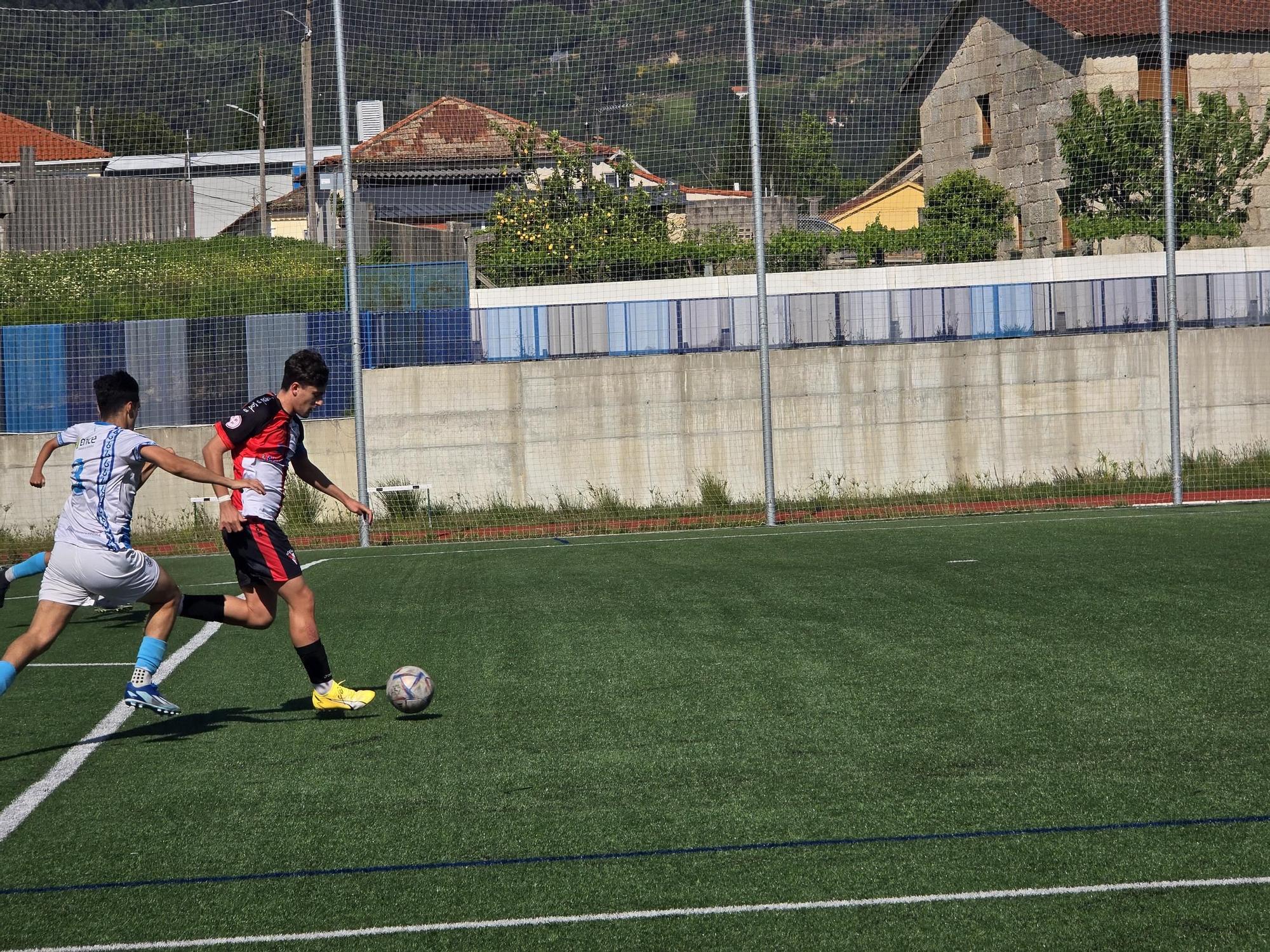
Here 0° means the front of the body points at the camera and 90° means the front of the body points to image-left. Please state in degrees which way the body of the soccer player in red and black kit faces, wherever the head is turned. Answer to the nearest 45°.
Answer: approximately 270°

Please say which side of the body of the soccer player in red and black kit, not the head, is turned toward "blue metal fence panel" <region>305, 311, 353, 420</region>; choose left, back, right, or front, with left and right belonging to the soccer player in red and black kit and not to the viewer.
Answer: left

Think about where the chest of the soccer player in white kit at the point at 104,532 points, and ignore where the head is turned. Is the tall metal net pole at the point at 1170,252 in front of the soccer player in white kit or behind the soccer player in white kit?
in front

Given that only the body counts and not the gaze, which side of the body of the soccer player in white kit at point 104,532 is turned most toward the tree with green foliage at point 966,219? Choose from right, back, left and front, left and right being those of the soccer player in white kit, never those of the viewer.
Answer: front

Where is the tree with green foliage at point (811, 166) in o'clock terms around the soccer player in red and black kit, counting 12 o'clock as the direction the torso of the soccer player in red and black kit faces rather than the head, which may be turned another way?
The tree with green foliage is roughly at 10 o'clock from the soccer player in red and black kit.

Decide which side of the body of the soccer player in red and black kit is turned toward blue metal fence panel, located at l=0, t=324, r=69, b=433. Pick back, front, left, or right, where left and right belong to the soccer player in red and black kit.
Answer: left

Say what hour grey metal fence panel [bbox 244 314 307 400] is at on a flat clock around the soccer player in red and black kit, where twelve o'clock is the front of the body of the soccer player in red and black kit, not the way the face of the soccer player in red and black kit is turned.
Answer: The grey metal fence panel is roughly at 9 o'clock from the soccer player in red and black kit.

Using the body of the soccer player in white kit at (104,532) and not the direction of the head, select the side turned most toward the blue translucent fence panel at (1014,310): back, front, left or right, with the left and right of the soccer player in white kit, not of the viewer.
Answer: front

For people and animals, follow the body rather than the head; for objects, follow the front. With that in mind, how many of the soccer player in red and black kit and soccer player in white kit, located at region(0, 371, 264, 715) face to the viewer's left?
0

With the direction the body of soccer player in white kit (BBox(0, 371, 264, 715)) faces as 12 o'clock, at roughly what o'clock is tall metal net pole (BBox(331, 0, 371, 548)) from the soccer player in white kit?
The tall metal net pole is roughly at 11 o'clock from the soccer player in white kit.

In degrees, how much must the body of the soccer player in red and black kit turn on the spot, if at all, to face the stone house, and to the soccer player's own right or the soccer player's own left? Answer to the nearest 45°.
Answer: approximately 45° to the soccer player's own left

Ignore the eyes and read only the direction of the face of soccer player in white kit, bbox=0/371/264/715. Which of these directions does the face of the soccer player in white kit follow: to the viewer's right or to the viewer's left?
to the viewer's right

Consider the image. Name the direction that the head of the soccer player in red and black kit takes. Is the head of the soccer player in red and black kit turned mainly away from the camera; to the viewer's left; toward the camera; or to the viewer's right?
to the viewer's right
